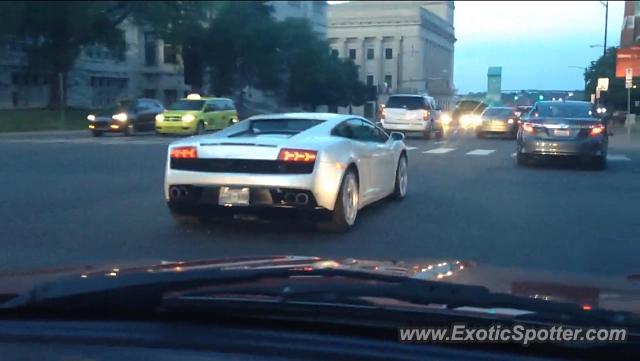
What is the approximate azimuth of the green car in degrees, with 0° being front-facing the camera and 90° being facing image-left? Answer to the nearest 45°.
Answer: approximately 45°

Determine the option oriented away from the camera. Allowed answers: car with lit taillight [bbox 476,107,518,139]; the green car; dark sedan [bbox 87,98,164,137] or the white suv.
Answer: the white suv

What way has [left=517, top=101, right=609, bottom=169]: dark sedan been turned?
away from the camera

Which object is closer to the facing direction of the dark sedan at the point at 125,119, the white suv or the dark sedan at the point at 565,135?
the dark sedan

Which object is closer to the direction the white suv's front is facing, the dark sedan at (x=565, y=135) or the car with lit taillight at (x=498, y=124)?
the car with lit taillight

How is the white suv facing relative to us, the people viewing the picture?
facing away from the viewer

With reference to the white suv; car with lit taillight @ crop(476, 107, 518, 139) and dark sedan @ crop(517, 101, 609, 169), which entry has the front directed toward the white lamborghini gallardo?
the car with lit taillight

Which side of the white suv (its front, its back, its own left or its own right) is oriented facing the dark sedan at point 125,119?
left

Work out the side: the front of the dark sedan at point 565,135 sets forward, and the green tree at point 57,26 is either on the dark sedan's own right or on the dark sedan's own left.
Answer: on the dark sedan's own left
